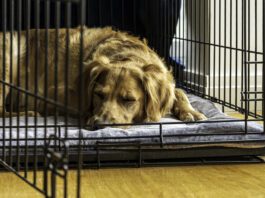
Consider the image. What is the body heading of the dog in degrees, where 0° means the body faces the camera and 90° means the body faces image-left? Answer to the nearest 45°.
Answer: approximately 315°
